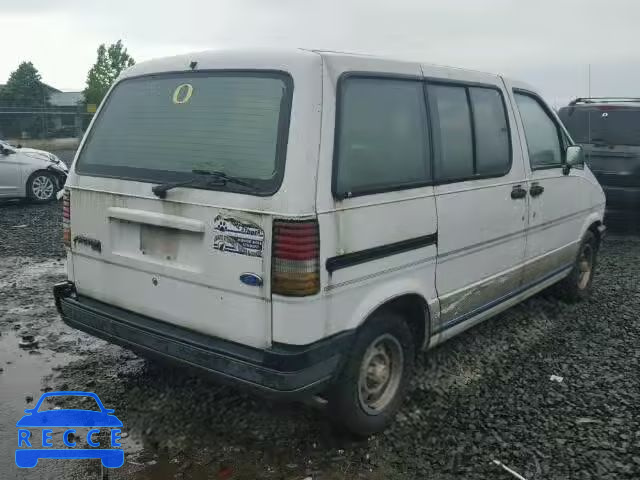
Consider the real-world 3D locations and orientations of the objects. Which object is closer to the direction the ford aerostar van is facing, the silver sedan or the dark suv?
the dark suv

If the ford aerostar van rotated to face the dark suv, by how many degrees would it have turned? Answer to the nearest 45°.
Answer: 0° — it already faces it

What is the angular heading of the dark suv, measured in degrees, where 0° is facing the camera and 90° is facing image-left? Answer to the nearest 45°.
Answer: approximately 180°

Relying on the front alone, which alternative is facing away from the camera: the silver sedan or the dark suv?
the dark suv

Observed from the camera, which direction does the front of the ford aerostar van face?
facing away from the viewer and to the right of the viewer

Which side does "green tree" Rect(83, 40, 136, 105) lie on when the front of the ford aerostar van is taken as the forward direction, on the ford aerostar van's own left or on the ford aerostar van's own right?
on the ford aerostar van's own left

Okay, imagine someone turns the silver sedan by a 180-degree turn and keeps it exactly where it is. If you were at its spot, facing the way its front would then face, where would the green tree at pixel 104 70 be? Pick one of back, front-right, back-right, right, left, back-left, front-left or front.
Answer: right

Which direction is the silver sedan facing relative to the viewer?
to the viewer's right

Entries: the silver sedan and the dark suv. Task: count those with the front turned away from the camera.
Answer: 1

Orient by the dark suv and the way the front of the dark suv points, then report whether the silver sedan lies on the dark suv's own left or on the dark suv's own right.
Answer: on the dark suv's own left
